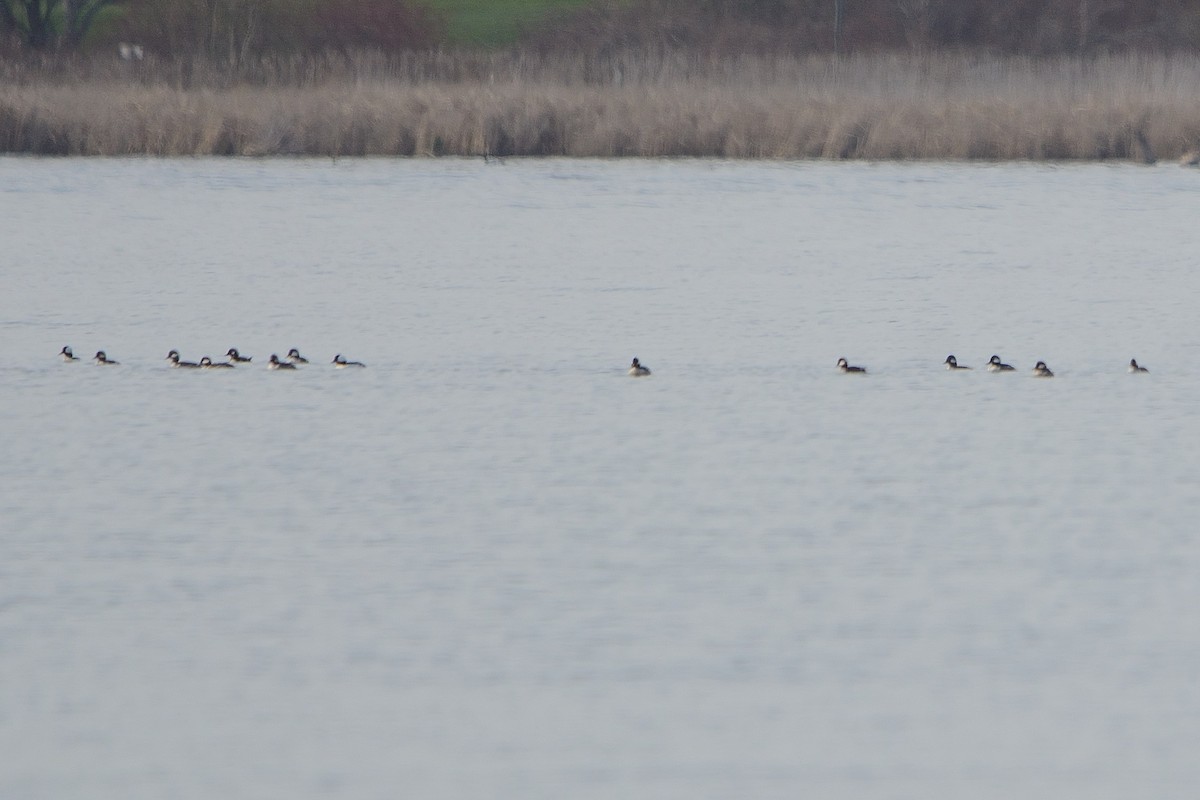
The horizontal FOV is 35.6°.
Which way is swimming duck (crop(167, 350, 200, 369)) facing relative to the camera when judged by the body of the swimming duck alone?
to the viewer's left

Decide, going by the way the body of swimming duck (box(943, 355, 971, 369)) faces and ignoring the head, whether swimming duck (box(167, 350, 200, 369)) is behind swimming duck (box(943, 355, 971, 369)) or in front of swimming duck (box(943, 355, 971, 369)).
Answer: in front

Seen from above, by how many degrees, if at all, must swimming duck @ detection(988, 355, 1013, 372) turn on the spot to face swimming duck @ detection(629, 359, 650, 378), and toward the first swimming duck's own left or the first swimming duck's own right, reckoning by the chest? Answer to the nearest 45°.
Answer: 0° — it already faces it

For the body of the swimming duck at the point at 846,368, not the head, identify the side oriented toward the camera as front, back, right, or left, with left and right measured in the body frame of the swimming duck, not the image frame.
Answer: left

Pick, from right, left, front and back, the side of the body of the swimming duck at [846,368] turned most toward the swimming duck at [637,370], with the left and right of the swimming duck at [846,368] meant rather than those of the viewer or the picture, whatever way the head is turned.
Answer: front

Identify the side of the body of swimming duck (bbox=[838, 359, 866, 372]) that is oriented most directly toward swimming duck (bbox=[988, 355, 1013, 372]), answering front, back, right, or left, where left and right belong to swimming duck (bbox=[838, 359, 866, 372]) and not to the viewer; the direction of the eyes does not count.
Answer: back

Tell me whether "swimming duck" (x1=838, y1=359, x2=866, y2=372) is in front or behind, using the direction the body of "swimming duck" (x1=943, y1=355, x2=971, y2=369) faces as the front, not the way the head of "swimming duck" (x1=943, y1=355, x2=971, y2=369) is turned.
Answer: in front

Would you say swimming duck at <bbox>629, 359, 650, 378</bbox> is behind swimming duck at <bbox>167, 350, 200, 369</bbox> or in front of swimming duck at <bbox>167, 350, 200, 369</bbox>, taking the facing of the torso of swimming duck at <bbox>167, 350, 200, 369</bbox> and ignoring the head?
behind

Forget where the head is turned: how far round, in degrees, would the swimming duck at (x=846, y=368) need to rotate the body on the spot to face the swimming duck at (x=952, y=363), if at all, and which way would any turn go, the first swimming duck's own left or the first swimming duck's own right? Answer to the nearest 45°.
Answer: approximately 135° to the first swimming duck's own right

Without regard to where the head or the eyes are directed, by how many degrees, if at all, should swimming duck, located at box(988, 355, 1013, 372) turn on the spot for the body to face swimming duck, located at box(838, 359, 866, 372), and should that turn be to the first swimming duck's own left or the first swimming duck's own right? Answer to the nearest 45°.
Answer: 0° — it already faces it

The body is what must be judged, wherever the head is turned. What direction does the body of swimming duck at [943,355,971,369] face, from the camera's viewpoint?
to the viewer's left

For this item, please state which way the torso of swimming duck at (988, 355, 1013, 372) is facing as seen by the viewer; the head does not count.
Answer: to the viewer's left
